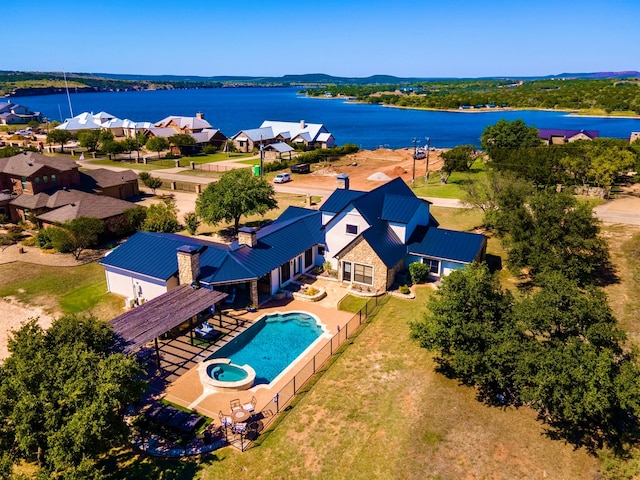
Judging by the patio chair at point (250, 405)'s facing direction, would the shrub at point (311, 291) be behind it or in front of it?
behind

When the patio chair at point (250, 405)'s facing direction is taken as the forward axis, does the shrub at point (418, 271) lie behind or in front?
behind

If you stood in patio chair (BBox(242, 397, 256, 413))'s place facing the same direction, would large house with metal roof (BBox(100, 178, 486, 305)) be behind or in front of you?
behind

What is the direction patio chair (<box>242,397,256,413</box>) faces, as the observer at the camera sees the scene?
facing the viewer and to the left of the viewer

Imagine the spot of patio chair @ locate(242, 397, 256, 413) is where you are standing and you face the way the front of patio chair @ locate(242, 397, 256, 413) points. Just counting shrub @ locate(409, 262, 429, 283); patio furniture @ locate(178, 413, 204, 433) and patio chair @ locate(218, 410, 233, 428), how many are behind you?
1

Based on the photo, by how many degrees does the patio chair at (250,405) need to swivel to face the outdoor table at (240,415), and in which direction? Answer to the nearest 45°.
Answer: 0° — it already faces it

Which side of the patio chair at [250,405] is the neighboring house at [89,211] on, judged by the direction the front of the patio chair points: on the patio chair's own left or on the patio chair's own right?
on the patio chair's own right

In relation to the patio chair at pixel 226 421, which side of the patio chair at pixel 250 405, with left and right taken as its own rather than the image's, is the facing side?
front

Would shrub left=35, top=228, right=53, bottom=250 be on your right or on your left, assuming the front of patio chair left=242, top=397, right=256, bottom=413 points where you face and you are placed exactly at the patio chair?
on your right

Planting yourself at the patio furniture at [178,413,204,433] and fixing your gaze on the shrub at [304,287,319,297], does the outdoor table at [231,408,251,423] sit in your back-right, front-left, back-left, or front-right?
front-right

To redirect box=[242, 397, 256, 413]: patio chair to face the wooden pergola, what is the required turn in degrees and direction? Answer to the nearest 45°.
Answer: approximately 90° to its right

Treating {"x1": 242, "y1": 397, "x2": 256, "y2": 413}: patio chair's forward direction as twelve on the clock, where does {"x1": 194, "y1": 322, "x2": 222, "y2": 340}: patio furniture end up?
The patio furniture is roughly at 4 o'clock from the patio chair.

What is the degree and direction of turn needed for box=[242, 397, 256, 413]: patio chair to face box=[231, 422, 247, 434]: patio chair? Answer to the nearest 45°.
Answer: approximately 45° to its left
